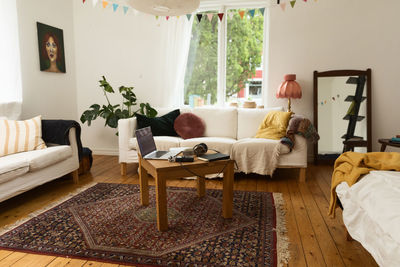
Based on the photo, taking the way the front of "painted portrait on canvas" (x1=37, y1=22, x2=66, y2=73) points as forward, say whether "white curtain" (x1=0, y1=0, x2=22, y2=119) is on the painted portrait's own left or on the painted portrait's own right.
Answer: on the painted portrait's own right

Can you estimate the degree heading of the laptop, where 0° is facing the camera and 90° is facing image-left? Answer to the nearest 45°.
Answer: approximately 315°

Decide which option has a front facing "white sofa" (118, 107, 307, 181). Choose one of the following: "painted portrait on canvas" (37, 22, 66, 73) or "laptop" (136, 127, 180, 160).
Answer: the painted portrait on canvas

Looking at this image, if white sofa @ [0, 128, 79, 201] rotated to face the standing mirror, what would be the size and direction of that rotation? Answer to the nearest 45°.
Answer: approximately 45° to its left

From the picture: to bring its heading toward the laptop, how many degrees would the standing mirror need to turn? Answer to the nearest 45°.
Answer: approximately 45° to its right

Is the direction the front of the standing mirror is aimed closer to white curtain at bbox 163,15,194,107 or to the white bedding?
the white bedding

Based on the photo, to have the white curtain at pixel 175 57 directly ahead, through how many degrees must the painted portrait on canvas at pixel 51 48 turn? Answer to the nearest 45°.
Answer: approximately 45° to its left

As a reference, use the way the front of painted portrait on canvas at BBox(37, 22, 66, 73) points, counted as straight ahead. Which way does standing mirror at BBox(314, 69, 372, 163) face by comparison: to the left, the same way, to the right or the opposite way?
to the right

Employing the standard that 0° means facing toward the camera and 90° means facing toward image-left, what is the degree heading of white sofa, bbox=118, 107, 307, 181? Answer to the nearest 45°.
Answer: approximately 0°

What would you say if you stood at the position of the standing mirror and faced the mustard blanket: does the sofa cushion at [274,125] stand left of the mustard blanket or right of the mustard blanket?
right

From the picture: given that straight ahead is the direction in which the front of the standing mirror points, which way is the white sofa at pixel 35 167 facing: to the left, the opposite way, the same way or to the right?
to the left

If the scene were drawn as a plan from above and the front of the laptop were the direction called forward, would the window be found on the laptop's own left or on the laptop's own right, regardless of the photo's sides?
on the laptop's own left

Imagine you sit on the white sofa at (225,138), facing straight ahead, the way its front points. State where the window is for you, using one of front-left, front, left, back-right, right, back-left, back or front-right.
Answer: back
